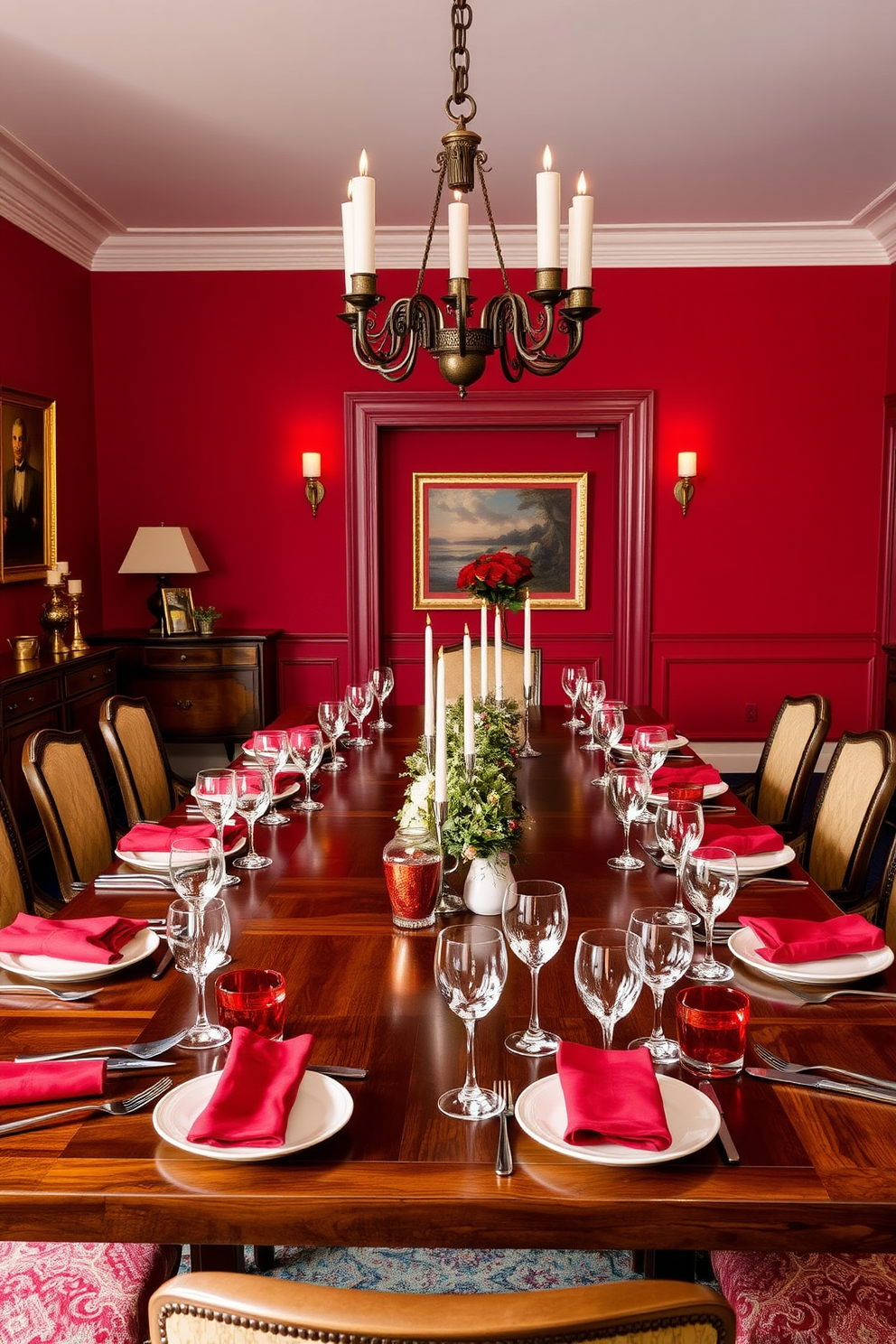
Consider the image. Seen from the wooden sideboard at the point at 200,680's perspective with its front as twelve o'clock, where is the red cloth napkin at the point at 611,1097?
The red cloth napkin is roughly at 12 o'clock from the wooden sideboard.

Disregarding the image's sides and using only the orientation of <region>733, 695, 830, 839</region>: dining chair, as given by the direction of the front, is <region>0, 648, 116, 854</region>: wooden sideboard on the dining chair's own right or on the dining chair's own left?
on the dining chair's own right

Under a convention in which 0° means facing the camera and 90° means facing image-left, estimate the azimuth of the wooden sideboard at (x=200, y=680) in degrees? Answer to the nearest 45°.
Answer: approximately 0°

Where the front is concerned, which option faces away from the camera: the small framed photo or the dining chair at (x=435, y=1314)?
the dining chair

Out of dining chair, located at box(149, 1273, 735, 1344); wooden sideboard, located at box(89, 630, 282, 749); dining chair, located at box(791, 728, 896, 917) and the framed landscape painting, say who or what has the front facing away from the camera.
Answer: dining chair, located at box(149, 1273, 735, 1344)

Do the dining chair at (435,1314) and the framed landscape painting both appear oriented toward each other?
yes

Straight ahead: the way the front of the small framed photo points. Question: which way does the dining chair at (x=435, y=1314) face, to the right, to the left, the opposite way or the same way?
the opposite way

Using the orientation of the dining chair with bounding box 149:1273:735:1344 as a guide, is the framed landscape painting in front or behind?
in front

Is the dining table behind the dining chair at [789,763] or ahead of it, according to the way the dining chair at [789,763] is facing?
ahead

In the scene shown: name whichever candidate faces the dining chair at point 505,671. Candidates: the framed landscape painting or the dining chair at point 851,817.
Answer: the framed landscape painting

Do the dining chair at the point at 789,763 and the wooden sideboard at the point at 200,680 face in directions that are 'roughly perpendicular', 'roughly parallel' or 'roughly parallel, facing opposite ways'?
roughly perpendicular
